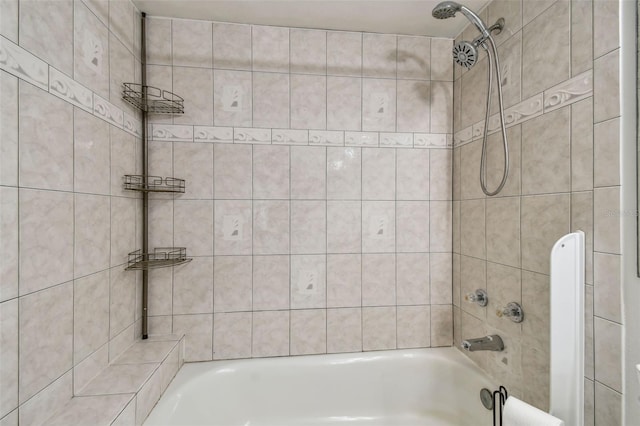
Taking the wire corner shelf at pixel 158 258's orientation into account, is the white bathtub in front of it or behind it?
in front

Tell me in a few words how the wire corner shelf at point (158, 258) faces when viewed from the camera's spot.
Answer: facing the viewer and to the right of the viewer

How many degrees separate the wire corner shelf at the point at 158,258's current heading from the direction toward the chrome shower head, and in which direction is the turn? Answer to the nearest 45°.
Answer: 0° — it already faces it
